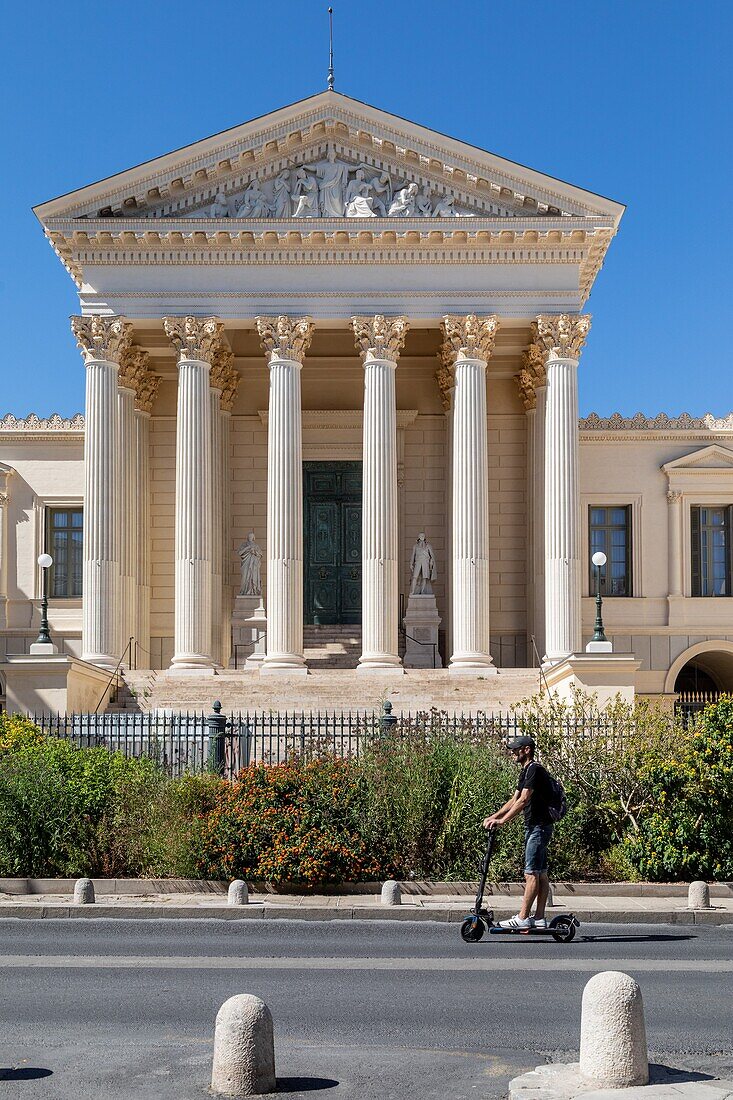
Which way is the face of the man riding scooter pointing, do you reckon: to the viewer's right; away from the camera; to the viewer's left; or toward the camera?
to the viewer's left

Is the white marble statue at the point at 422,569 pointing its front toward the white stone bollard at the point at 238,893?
yes

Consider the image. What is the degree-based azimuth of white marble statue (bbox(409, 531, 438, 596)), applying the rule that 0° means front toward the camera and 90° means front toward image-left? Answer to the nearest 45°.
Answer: approximately 0°

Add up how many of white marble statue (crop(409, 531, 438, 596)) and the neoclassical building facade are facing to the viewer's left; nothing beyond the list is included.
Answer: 0

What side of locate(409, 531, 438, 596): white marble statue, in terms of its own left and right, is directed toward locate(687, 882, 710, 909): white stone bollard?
front

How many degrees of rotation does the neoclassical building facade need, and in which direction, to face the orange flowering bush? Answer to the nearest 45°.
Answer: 0° — it already faces it

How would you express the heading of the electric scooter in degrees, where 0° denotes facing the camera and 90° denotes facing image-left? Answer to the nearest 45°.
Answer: approximately 90°

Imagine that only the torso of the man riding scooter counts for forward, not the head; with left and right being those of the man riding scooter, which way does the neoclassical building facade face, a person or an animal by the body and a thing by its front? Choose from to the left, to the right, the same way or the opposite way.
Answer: to the left

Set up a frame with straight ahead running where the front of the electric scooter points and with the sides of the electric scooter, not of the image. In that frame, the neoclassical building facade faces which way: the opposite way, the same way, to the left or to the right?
to the left

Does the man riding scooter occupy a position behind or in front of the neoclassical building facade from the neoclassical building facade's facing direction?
in front

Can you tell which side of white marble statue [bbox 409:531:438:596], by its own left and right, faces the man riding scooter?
front

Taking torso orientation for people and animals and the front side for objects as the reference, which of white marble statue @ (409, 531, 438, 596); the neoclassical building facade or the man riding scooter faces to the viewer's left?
the man riding scooter

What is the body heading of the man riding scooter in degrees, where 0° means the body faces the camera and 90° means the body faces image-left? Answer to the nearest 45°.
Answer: approximately 90°
